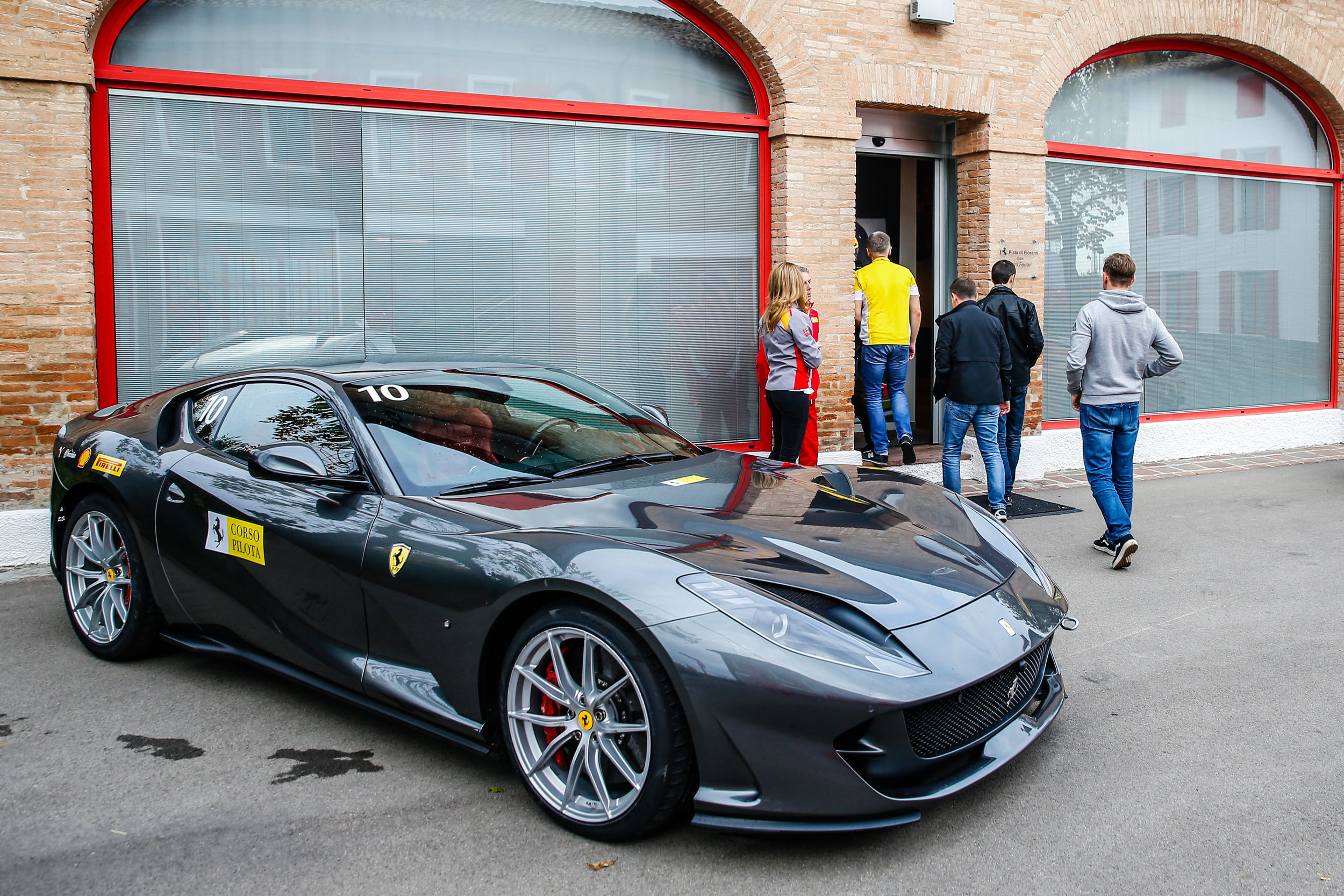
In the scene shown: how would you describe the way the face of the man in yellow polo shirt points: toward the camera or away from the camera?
away from the camera

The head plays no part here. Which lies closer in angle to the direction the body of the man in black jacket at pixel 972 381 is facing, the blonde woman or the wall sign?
the wall sign

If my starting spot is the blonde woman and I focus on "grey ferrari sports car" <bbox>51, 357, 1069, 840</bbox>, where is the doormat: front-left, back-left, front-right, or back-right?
back-left

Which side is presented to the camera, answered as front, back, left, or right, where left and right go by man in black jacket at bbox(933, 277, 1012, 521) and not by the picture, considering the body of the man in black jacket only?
back

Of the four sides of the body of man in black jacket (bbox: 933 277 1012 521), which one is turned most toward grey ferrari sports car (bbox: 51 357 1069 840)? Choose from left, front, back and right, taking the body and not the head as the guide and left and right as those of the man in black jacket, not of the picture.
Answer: back

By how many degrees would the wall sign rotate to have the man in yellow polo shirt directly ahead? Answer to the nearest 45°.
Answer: approximately 45° to its right

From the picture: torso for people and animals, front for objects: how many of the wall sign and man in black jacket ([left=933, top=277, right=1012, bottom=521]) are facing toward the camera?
1

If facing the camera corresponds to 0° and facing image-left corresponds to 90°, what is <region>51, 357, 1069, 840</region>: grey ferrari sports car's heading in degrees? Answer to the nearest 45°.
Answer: approximately 315°

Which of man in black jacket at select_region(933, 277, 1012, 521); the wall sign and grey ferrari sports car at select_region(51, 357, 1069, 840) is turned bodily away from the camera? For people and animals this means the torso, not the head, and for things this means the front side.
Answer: the man in black jacket

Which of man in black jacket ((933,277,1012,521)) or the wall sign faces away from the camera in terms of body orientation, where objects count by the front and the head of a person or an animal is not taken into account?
the man in black jacket

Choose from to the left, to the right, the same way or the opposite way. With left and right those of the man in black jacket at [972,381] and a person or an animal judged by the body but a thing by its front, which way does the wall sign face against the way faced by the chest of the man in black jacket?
the opposite way

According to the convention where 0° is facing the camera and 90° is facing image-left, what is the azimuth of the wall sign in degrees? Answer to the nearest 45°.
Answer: approximately 0°
